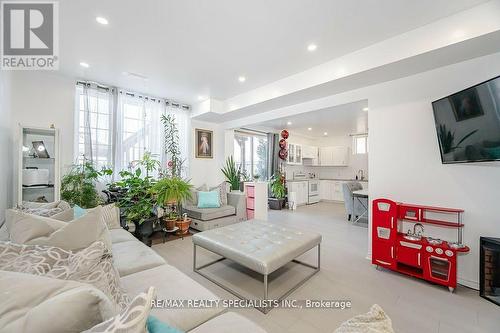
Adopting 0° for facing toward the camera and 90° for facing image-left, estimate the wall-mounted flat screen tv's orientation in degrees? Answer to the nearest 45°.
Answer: approximately 45°

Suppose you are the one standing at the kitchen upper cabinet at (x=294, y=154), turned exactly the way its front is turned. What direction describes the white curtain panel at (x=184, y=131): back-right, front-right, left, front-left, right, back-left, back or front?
right

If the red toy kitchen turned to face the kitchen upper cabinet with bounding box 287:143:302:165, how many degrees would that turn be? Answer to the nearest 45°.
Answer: approximately 90° to its right

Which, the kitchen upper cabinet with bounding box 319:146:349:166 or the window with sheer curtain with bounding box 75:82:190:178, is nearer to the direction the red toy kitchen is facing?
the window with sheer curtain

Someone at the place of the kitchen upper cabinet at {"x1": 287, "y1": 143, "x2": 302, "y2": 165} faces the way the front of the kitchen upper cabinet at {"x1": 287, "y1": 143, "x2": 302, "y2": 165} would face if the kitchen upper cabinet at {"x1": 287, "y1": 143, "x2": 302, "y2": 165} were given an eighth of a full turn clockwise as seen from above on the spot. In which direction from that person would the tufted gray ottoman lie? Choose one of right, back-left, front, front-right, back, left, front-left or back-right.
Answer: front

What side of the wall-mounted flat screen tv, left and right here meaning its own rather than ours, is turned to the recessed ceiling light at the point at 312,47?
front

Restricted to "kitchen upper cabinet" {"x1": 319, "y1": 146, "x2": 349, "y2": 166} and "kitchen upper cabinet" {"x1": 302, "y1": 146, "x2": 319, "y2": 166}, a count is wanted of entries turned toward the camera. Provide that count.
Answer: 2

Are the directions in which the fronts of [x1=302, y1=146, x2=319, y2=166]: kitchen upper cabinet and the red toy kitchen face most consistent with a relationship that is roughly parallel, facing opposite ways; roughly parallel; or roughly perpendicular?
roughly perpendicular

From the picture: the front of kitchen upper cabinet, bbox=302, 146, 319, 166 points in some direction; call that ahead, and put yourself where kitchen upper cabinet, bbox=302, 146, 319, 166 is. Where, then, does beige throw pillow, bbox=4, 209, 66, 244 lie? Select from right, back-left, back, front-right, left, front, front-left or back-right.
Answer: front

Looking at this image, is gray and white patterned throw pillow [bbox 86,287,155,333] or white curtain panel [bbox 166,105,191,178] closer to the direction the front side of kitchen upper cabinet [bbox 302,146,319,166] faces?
the gray and white patterned throw pillow

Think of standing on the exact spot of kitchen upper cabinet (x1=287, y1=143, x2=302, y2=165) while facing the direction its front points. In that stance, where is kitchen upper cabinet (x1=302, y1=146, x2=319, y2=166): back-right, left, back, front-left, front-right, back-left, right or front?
left

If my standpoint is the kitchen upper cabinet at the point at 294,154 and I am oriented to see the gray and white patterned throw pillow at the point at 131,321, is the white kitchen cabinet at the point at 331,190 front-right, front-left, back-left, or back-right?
back-left

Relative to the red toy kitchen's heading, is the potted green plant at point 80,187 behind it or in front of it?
in front

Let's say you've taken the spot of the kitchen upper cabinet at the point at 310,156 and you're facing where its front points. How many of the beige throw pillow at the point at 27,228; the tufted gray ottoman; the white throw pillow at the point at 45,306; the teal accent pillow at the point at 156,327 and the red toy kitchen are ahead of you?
5

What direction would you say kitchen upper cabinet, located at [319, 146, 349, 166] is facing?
toward the camera

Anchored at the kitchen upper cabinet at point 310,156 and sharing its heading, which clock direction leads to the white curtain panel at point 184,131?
The white curtain panel is roughly at 1 o'clock from the kitchen upper cabinet.
